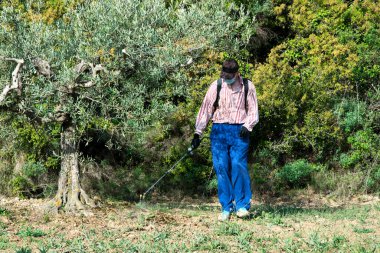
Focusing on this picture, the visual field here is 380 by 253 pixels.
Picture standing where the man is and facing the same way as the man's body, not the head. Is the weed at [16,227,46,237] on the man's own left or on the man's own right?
on the man's own right

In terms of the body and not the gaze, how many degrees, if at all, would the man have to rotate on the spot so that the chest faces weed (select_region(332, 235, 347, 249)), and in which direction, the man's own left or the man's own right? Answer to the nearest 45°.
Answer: approximately 45° to the man's own left

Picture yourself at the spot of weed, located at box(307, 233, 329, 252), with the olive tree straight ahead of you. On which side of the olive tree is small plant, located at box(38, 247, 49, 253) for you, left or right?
left

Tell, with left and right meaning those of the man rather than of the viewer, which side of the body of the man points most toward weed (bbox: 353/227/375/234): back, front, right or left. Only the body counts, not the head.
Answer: left

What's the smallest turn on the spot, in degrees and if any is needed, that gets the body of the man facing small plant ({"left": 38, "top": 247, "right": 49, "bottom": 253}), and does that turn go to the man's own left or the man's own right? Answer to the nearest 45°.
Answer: approximately 45° to the man's own right

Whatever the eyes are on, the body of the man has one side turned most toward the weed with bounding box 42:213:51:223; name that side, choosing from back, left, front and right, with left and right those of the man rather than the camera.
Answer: right

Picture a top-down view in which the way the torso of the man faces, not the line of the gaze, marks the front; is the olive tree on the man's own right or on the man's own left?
on the man's own right
